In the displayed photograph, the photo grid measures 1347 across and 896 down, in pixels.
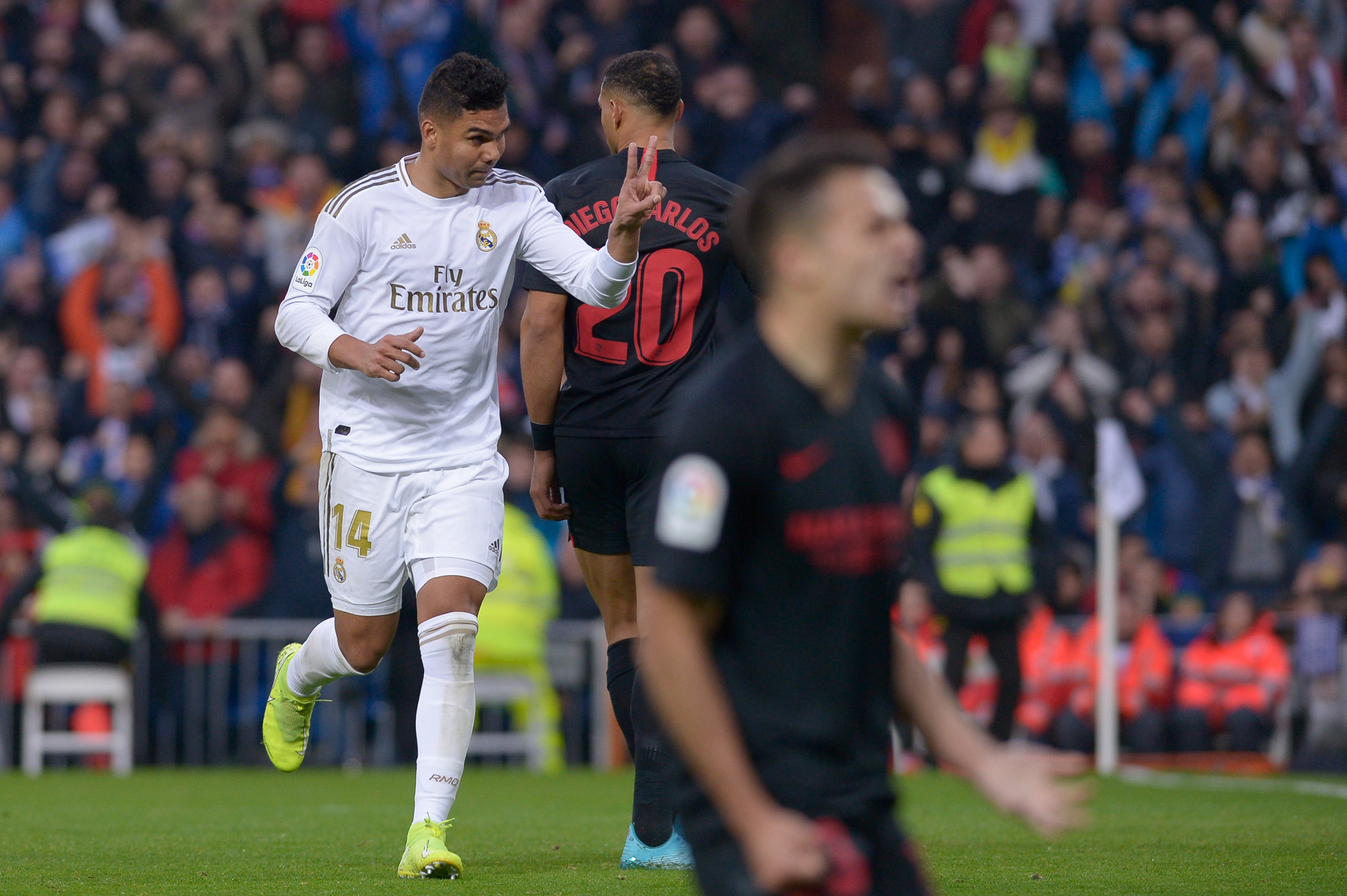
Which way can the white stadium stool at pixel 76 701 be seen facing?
away from the camera

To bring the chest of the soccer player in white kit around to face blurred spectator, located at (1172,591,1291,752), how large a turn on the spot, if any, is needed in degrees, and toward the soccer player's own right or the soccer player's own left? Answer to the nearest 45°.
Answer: approximately 90° to the soccer player's own left

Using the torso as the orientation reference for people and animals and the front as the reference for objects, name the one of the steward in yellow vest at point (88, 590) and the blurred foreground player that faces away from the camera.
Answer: the steward in yellow vest

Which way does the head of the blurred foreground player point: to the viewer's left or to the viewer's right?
to the viewer's right

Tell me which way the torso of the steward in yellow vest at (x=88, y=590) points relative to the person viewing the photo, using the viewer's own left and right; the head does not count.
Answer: facing away from the viewer

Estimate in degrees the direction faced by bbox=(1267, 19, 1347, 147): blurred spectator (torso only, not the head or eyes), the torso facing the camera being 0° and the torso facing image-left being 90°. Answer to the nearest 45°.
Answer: approximately 0°
